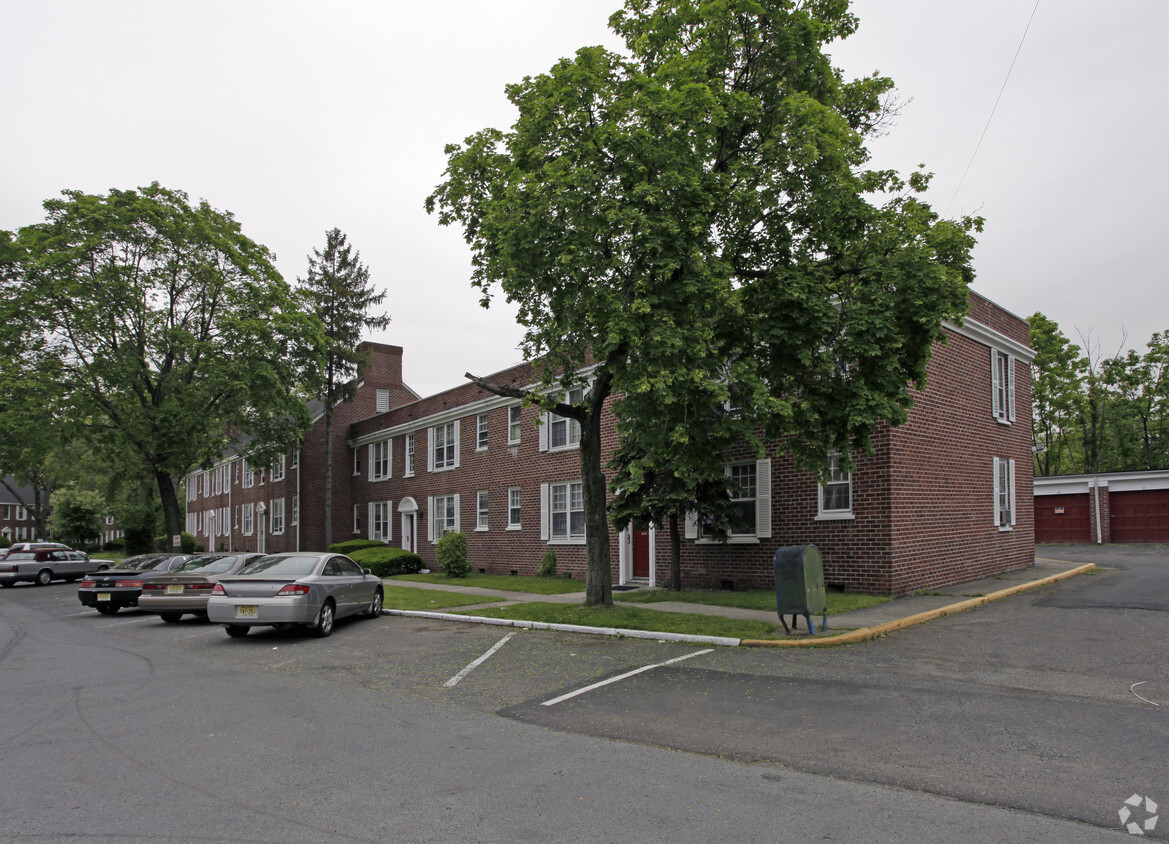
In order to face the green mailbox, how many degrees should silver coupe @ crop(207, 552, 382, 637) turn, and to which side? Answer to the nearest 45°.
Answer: approximately 90° to its right

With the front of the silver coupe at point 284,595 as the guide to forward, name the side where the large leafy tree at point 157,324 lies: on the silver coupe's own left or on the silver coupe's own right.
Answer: on the silver coupe's own left

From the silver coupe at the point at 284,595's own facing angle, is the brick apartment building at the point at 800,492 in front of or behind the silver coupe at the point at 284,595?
in front

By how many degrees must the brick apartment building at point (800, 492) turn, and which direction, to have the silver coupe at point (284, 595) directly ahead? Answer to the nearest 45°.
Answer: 0° — it already faces it

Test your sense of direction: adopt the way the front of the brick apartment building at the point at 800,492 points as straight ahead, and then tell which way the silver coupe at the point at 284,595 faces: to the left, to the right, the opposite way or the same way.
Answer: the opposite way

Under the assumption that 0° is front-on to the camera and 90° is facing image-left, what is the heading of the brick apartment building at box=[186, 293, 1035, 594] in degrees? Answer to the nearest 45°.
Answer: approximately 45°

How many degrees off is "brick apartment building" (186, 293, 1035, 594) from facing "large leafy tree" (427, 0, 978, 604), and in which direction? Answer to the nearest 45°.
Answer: approximately 45° to its left
